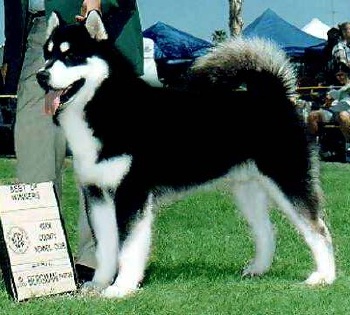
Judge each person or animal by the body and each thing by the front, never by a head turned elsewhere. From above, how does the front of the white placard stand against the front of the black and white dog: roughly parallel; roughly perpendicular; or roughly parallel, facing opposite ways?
roughly perpendicular

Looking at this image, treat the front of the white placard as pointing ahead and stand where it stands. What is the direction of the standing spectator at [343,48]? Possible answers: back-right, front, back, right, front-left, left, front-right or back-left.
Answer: back-left

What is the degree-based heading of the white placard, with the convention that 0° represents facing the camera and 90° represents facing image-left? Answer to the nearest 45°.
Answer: approximately 0°

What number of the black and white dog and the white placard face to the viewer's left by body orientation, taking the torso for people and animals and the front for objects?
1

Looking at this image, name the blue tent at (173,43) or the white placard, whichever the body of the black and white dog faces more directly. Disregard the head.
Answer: the white placard

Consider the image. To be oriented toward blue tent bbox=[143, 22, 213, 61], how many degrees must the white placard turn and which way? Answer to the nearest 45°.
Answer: approximately 180°

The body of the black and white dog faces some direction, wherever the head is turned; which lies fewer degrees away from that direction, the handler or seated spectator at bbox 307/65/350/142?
the handler

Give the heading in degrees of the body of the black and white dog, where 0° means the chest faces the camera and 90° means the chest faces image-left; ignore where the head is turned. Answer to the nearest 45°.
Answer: approximately 90°

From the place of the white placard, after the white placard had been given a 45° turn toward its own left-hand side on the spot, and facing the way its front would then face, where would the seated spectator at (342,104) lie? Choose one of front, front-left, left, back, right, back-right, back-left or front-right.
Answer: left

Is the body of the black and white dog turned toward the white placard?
yes
